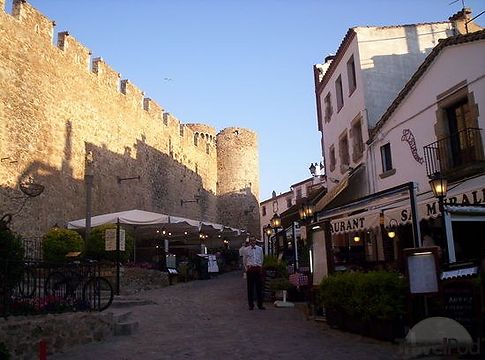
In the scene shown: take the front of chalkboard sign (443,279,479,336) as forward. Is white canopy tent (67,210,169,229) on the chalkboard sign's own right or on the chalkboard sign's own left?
on the chalkboard sign's own right

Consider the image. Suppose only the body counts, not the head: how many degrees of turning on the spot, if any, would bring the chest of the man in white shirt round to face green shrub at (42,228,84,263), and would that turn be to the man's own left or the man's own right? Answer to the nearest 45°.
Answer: approximately 135° to the man's own right

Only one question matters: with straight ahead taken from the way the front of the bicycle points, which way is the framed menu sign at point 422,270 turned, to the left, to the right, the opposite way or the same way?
to the right

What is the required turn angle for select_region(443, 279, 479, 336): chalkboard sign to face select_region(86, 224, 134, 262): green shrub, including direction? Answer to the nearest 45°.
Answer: approximately 135° to its right

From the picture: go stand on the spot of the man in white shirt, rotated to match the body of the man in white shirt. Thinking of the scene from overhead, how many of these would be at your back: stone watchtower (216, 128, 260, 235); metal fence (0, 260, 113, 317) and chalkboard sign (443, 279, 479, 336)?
1

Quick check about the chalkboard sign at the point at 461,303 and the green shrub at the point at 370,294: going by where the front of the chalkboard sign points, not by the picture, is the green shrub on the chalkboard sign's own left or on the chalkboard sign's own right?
on the chalkboard sign's own right

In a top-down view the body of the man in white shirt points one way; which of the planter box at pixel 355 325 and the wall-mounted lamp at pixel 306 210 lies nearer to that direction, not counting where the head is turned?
the planter box

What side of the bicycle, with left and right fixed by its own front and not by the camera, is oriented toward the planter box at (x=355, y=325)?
front

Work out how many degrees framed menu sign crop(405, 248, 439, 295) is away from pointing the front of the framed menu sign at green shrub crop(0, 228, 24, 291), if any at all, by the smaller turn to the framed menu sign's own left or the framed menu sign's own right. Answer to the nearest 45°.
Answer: approximately 90° to the framed menu sign's own right
